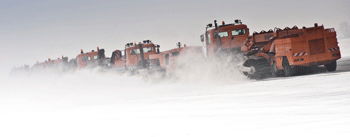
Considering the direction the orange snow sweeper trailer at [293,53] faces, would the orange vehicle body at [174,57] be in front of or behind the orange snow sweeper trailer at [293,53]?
in front

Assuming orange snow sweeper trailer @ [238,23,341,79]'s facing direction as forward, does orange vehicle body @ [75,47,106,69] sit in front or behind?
in front

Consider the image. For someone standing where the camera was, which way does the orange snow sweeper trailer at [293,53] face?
facing away from the viewer and to the left of the viewer
